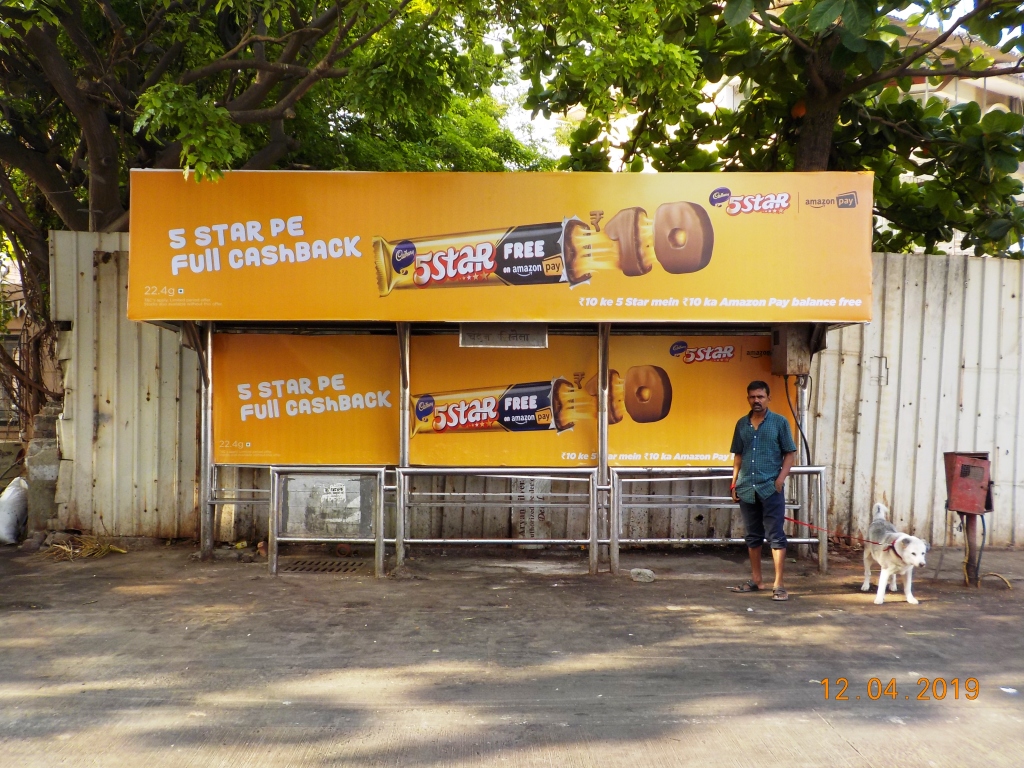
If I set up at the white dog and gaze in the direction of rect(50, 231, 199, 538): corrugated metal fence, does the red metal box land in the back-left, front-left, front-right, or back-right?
back-right

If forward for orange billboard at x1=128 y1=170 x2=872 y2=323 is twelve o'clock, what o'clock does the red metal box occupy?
The red metal box is roughly at 9 o'clock from the orange billboard.

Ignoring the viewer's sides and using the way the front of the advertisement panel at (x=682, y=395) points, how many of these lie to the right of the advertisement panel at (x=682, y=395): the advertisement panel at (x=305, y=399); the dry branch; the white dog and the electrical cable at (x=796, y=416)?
2

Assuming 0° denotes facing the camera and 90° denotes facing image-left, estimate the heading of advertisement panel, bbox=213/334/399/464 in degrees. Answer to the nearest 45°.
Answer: approximately 0°

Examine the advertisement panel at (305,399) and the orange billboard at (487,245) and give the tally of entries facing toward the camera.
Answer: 2
